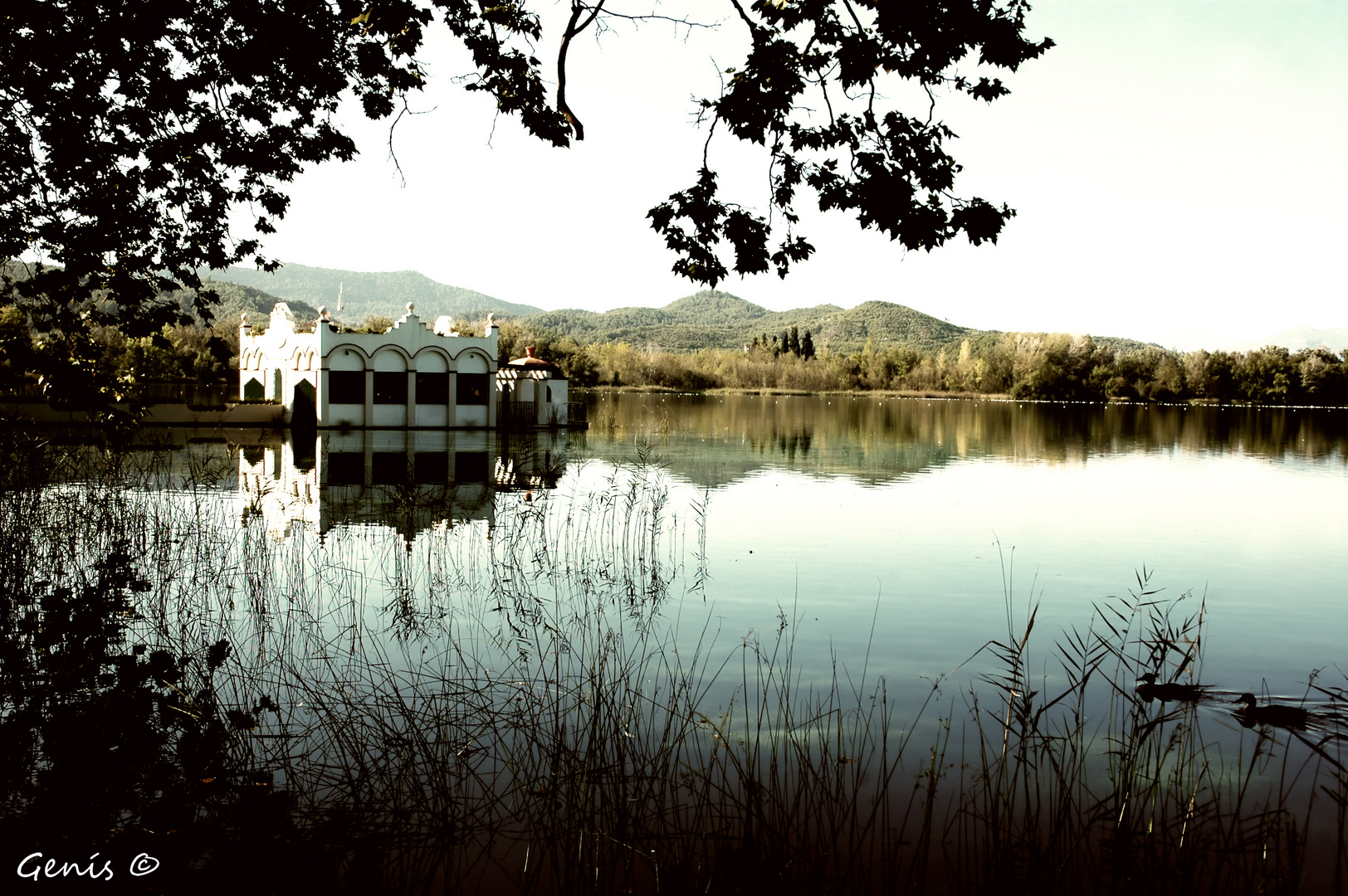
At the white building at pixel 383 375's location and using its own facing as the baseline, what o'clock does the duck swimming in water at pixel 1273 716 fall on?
The duck swimming in water is roughly at 12 o'clock from the white building.

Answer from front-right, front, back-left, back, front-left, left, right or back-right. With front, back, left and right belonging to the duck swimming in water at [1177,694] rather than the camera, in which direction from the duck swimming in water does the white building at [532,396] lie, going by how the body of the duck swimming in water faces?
front-right

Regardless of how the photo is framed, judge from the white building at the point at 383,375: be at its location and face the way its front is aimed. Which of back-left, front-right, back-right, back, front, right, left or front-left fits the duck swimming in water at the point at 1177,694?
front-left

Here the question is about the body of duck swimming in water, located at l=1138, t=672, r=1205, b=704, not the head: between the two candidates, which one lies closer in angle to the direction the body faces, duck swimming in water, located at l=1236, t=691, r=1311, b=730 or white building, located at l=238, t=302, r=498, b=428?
the white building

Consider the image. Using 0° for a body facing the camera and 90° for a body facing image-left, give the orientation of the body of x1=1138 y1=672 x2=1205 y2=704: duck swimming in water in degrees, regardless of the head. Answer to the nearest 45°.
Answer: approximately 90°

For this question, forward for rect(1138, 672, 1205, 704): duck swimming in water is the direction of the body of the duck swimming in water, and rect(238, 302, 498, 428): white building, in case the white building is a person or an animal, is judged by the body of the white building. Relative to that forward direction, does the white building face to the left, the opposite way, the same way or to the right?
to the left

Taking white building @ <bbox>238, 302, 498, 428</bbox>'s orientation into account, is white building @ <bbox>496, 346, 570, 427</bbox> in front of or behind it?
behind

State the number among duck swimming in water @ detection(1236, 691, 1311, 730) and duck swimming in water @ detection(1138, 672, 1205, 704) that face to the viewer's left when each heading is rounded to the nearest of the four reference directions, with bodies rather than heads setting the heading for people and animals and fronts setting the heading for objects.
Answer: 2

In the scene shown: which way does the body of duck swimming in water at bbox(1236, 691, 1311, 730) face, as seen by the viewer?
to the viewer's left

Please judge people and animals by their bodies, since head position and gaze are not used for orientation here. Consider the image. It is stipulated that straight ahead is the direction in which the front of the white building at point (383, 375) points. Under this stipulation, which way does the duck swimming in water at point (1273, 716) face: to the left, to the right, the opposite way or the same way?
to the right
